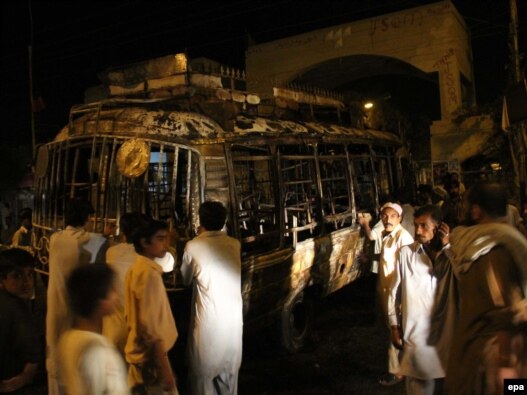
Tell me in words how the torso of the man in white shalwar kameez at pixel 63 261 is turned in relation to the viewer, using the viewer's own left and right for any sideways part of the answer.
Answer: facing away from the viewer and to the right of the viewer

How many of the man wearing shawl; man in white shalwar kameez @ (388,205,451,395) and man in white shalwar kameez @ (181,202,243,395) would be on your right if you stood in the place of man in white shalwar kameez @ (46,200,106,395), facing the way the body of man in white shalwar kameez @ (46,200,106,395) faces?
3

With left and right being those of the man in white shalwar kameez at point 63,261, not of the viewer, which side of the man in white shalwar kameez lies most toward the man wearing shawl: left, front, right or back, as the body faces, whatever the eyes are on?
right

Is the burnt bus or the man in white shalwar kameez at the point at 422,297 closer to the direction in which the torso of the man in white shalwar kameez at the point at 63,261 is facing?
the burnt bus

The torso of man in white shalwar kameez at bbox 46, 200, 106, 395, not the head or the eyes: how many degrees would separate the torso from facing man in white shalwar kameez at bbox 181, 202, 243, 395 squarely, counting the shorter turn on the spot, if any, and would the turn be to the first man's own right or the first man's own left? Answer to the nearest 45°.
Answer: approximately 90° to the first man's own right

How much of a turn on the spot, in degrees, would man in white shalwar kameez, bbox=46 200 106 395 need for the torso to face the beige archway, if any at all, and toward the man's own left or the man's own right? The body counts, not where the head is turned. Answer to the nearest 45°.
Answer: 0° — they already face it

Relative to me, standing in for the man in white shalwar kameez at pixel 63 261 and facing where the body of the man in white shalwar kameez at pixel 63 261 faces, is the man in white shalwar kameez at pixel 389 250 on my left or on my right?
on my right

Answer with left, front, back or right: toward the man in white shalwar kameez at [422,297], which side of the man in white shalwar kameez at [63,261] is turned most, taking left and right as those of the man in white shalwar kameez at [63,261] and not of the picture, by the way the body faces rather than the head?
right

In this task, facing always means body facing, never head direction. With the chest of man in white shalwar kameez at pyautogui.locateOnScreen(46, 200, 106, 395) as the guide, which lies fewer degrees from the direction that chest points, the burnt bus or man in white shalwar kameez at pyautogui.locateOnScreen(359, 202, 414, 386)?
the burnt bus

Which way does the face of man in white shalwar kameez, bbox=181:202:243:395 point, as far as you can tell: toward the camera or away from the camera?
away from the camera
